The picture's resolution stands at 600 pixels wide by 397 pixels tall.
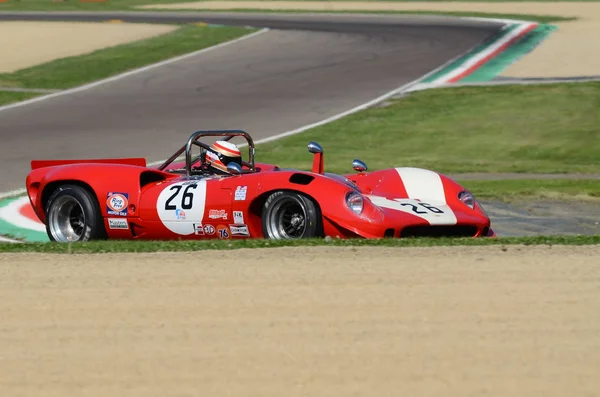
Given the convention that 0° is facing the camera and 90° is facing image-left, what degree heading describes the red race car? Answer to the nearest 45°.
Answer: approximately 315°
